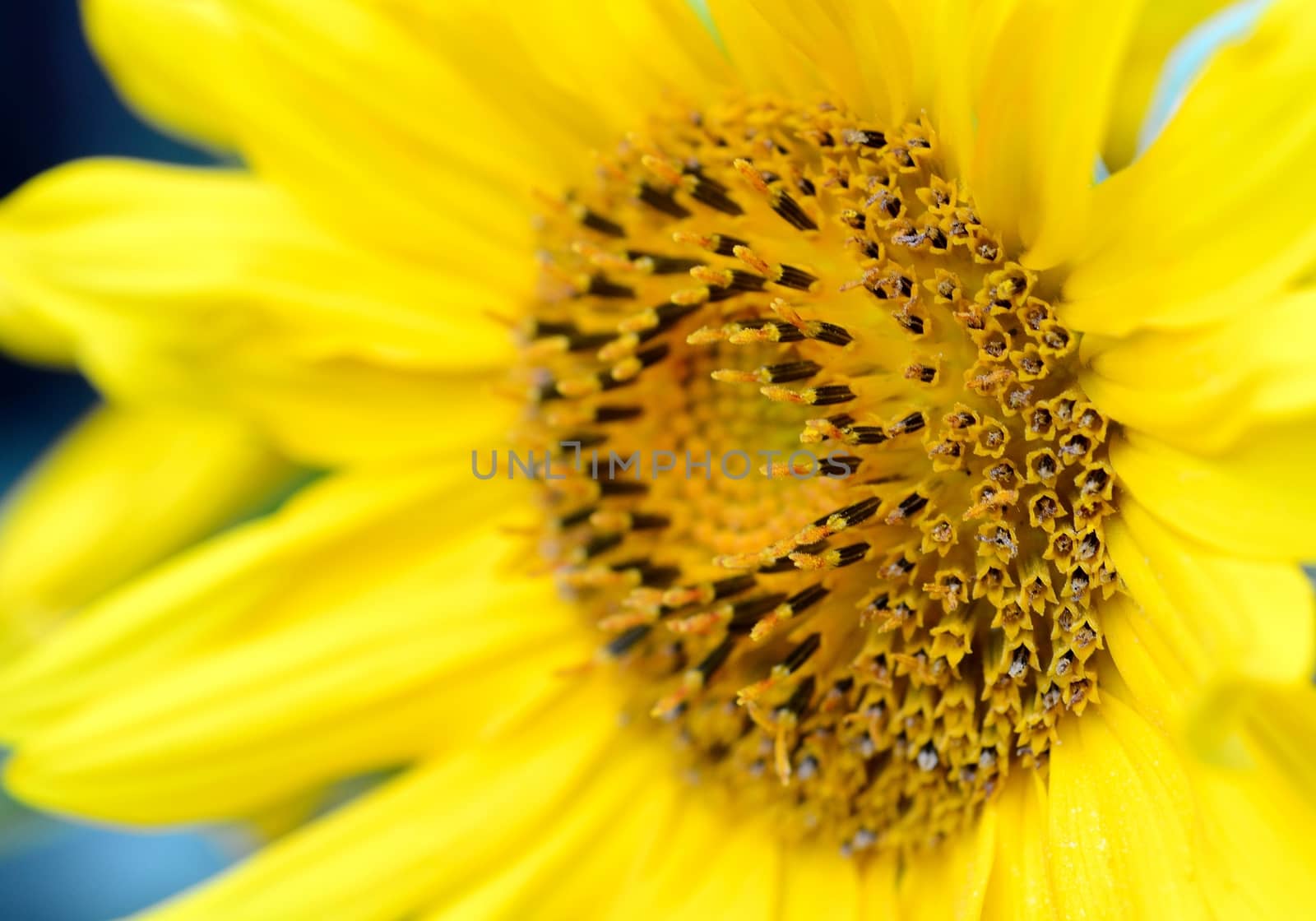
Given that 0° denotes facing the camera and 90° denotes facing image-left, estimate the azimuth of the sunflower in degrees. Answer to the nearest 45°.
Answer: approximately 45°
